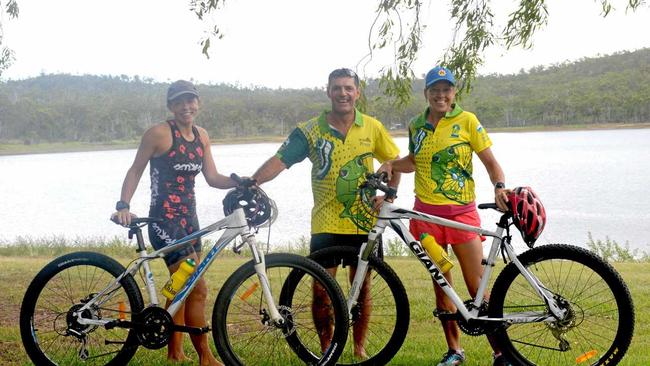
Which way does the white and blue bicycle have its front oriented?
to the viewer's right

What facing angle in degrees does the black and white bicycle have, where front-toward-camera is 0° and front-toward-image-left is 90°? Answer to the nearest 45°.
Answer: approximately 90°

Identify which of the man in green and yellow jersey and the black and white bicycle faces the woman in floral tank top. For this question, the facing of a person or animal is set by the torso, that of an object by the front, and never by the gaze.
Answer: the black and white bicycle

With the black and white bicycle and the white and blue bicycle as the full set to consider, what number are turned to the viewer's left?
1

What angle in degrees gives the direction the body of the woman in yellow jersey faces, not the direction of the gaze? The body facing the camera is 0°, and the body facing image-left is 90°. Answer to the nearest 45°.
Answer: approximately 0°

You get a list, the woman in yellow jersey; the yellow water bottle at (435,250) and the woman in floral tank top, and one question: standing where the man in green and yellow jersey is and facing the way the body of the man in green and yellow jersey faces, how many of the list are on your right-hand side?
1

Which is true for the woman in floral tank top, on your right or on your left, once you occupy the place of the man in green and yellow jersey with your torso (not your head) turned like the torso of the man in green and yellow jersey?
on your right

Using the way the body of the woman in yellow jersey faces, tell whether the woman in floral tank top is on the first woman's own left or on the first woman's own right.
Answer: on the first woman's own right

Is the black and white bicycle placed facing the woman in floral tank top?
yes
